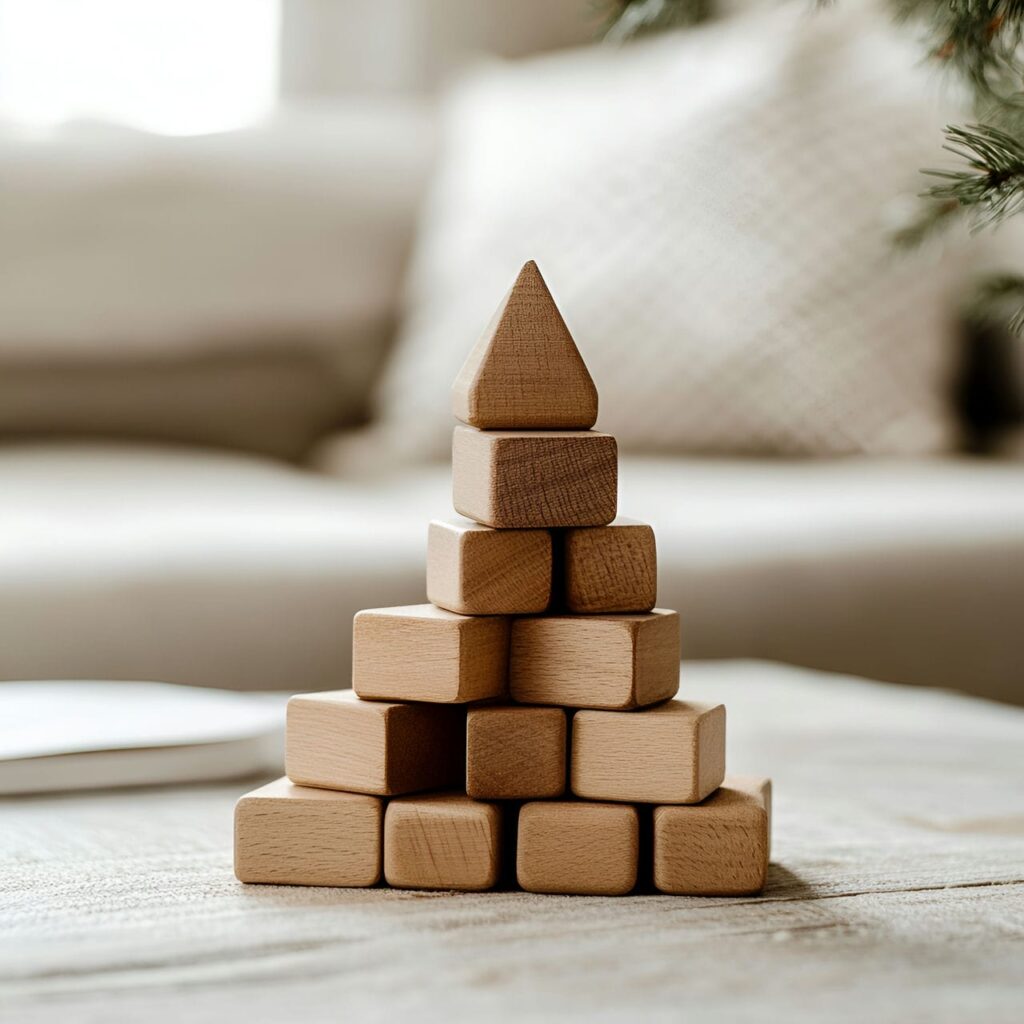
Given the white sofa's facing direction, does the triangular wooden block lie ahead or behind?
ahead

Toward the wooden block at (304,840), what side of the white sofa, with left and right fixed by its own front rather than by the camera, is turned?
front

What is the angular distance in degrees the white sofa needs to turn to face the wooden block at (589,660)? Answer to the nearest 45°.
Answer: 0° — it already faces it

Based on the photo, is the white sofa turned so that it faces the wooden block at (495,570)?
yes

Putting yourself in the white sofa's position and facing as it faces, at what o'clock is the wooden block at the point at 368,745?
The wooden block is roughly at 12 o'clock from the white sofa.

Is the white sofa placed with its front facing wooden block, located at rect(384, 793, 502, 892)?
yes

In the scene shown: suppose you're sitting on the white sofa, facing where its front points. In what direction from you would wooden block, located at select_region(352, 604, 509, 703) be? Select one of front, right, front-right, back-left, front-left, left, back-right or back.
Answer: front

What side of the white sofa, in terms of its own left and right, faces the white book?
front

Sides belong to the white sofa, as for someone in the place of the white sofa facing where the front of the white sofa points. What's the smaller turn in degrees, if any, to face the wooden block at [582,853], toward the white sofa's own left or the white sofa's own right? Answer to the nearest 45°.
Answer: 0° — it already faces it

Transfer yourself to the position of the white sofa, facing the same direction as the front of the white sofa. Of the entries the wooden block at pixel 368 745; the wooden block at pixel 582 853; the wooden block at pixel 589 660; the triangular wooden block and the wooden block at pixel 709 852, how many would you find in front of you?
5

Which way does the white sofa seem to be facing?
toward the camera
